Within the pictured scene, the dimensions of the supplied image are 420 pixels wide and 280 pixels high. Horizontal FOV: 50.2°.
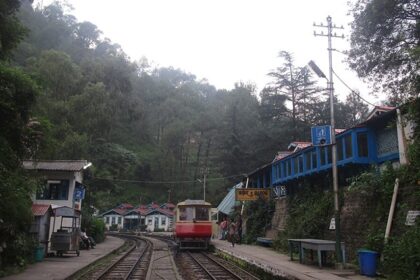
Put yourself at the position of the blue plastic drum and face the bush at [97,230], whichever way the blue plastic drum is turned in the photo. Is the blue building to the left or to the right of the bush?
right

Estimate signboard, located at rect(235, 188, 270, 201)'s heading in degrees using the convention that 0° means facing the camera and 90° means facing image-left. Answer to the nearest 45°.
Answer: approximately 0°

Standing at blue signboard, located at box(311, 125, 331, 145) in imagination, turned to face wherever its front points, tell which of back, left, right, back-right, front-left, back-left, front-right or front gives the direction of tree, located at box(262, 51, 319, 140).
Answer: back

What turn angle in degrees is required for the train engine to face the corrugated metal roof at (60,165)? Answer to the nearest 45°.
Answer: approximately 90° to its right

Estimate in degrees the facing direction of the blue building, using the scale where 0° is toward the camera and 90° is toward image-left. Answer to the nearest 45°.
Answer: approximately 45°

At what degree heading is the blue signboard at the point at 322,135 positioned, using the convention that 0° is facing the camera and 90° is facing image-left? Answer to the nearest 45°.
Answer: approximately 0°
